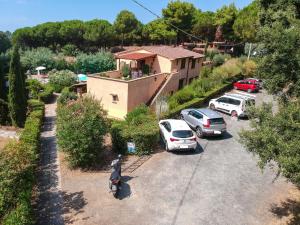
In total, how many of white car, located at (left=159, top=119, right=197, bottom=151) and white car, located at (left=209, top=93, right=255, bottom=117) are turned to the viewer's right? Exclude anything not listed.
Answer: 0

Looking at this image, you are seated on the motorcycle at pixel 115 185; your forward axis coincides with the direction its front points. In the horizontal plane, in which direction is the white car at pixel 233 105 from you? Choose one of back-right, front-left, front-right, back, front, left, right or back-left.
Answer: front-right

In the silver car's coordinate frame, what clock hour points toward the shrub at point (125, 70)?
The shrub is roughly at 12 o'clock from the silver car.

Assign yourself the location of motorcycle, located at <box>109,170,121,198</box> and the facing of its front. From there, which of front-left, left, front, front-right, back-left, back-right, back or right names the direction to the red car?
front-right

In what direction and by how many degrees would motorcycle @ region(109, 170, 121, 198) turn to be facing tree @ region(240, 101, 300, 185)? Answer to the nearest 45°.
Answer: approximately 135° to its right

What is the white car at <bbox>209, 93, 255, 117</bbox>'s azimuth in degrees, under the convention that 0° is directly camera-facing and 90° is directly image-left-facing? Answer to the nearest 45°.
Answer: approximately 135°

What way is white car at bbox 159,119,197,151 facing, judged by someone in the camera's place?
facing away from the viewer and to the left of the viewer

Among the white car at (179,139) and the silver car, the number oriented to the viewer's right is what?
0

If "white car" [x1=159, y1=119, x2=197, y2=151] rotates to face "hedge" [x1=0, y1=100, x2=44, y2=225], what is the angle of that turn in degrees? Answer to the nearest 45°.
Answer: approximately 90° to its left

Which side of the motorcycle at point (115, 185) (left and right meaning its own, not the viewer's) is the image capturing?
back
